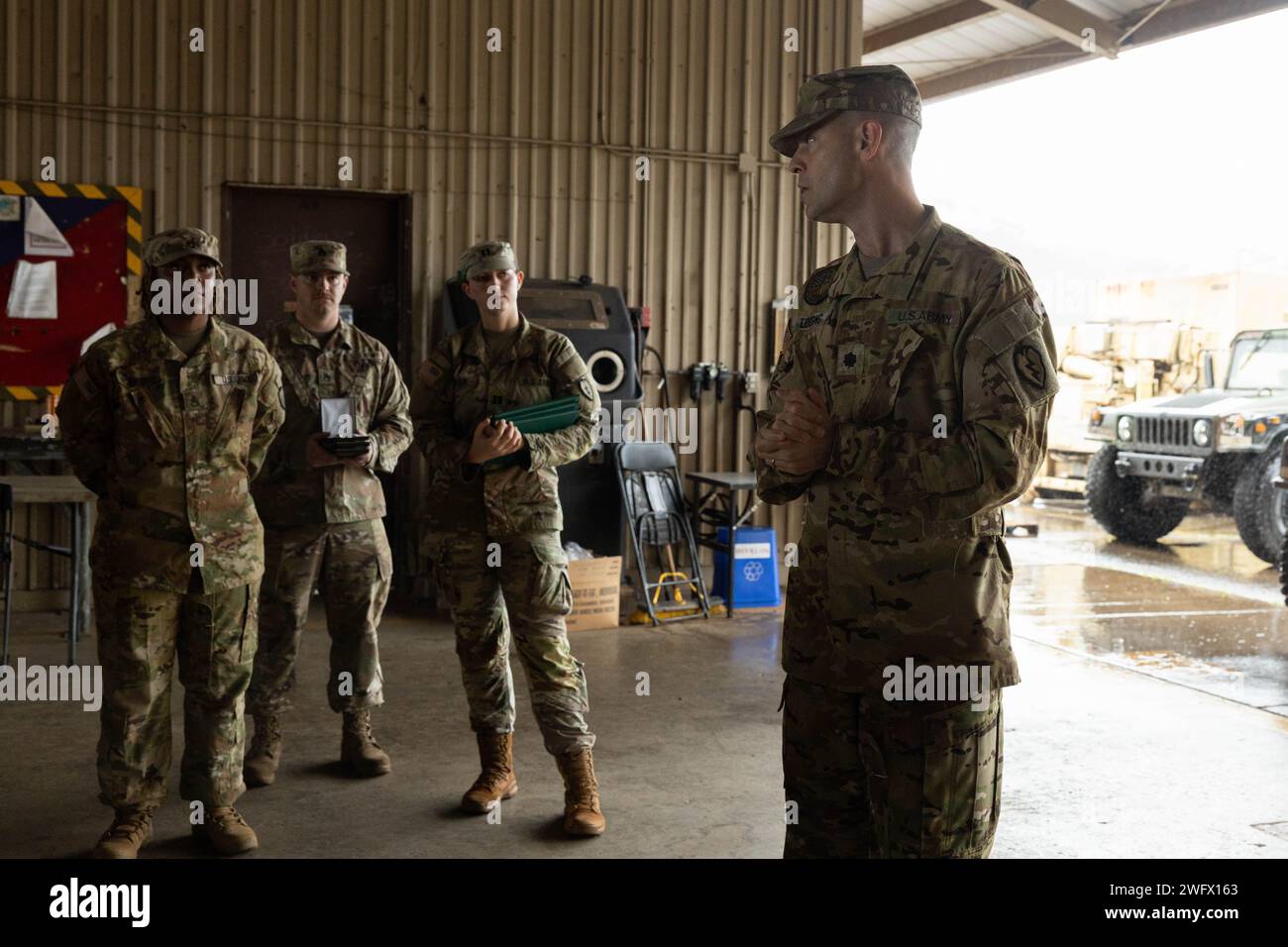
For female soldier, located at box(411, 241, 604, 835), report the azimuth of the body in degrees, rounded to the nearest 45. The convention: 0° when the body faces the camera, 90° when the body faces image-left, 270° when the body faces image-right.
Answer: approximately 0°

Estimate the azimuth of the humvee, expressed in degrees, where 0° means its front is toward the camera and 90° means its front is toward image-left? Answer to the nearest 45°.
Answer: approximately 45°

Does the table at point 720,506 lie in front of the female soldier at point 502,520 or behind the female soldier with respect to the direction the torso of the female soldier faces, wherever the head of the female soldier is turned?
behind

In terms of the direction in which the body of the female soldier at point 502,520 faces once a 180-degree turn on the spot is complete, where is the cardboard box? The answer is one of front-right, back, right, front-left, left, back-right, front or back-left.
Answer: front

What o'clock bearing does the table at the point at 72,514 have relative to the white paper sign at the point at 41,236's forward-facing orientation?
The table is roughly at 12 o'clock from the white paper sign.

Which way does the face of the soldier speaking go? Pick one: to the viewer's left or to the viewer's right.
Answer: to the viewer's left

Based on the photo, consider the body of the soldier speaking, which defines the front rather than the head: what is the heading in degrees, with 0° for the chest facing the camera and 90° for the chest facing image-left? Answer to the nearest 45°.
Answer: approximately 45°

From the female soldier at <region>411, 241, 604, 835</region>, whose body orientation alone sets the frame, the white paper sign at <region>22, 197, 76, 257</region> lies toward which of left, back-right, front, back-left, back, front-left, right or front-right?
back-right

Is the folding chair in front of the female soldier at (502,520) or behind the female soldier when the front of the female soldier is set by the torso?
behind

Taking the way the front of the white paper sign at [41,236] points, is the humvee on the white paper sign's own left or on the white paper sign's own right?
on the white paper sign's own left
